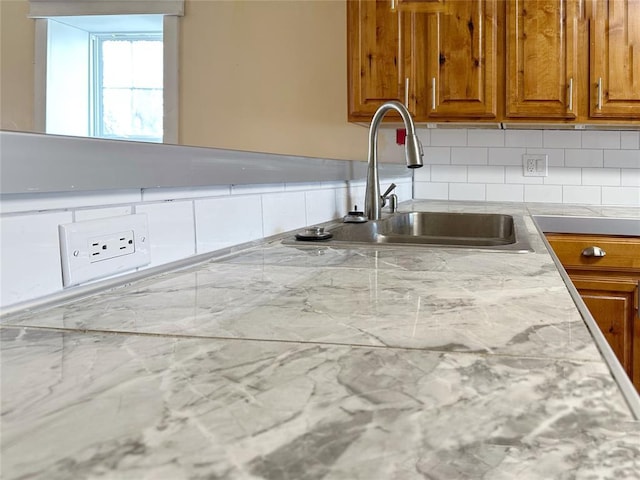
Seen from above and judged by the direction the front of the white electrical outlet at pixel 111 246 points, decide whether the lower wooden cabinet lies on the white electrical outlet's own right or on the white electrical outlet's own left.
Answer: on the white electrical outlet's own left

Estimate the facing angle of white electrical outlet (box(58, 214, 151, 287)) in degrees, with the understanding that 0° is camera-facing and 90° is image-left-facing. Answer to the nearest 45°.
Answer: approximately 315°

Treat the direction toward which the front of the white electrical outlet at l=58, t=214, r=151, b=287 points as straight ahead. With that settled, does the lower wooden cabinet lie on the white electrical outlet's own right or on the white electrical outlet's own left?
on the white electrical outlet's own left
